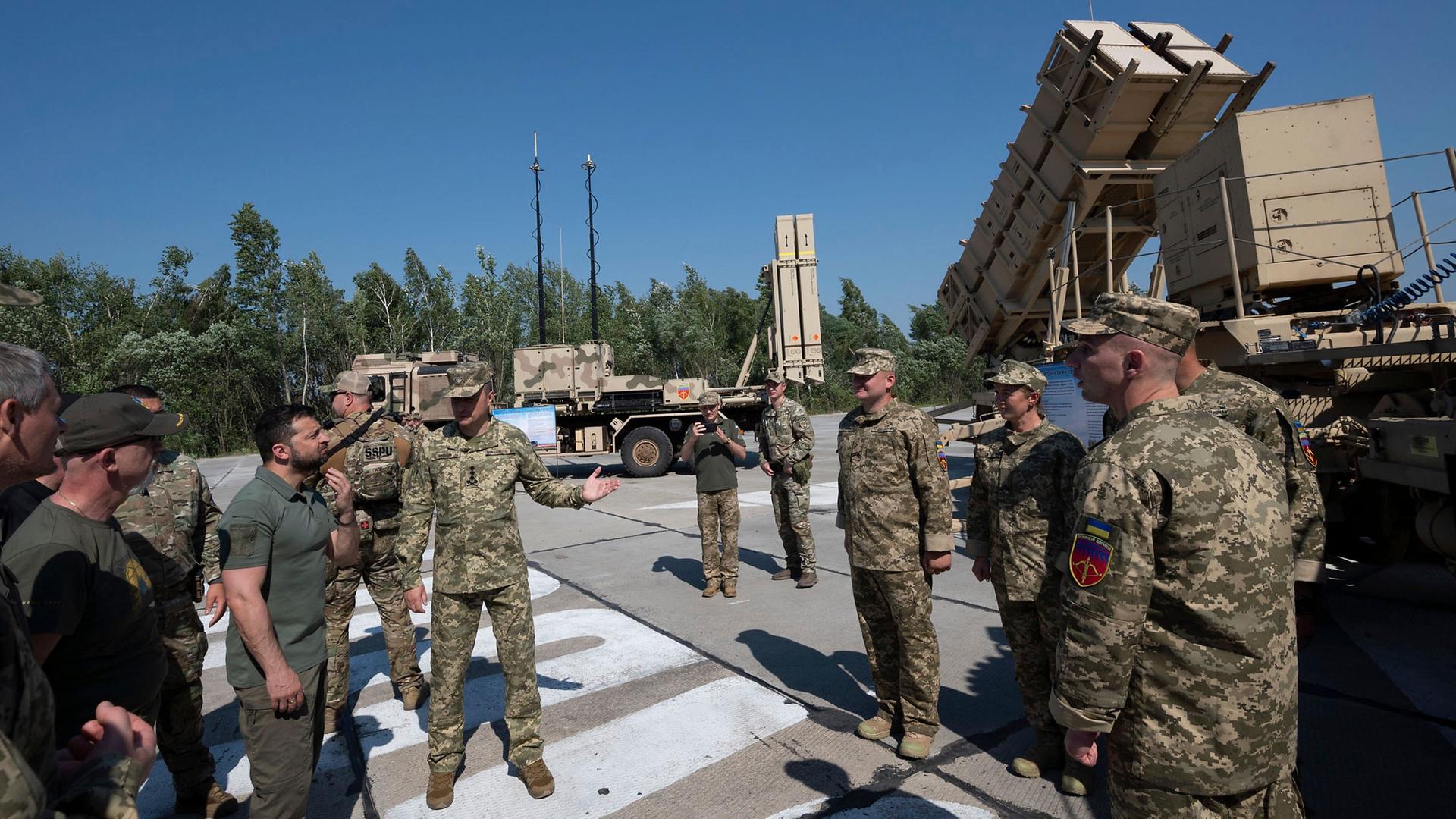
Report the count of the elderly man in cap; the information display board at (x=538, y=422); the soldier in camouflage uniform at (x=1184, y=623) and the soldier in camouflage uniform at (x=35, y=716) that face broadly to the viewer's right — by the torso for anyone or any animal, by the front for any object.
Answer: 2

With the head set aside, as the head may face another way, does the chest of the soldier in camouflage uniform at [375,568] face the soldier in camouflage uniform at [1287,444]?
no

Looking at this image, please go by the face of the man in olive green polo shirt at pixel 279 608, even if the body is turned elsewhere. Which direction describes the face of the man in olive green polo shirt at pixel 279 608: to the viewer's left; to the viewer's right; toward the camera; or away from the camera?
to the viewer's right

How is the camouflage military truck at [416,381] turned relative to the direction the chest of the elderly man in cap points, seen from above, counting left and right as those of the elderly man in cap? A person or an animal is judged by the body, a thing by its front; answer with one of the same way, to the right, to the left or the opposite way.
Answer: the opposite way

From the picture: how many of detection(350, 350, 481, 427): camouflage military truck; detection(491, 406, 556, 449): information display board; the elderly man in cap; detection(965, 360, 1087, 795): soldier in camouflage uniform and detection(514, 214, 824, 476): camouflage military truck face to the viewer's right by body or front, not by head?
1

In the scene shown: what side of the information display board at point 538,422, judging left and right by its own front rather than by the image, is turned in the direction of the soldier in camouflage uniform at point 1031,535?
front

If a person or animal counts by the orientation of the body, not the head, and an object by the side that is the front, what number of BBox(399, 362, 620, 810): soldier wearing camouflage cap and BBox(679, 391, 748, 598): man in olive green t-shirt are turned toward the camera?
2

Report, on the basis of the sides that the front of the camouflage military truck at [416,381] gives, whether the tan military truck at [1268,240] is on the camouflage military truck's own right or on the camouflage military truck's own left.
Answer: on the camouflage military truck's own left

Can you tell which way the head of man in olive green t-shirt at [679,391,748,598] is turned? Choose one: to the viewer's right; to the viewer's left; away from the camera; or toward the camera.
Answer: toward the camera

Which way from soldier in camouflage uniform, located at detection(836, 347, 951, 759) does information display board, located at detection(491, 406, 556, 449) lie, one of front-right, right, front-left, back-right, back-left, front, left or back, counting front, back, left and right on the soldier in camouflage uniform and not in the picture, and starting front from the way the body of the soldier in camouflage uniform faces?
right

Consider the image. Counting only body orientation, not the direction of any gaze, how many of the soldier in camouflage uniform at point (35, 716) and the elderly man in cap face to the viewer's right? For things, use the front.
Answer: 2

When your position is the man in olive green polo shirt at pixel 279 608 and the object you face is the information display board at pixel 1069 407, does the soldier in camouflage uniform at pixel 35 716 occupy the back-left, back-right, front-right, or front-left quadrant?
back-right

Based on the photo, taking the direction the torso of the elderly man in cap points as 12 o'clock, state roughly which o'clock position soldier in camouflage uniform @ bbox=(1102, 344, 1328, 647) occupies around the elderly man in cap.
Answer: The soldier in camouflage uniform is roughly at 1 o'clock from the elderly man in cap.

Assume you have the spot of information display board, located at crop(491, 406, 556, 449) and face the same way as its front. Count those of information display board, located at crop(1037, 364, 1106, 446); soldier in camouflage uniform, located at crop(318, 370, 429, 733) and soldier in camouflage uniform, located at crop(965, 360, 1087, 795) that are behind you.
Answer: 0

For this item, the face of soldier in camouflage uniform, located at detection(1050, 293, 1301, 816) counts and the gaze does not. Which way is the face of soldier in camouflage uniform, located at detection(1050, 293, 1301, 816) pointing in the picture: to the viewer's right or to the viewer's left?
to the viewer's left

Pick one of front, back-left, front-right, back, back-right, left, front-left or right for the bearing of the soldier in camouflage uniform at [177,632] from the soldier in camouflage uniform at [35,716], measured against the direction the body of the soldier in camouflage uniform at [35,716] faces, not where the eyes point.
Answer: left

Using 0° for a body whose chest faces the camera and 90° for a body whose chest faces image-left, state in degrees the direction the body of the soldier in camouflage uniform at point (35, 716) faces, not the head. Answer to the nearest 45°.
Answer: approximately 270°
